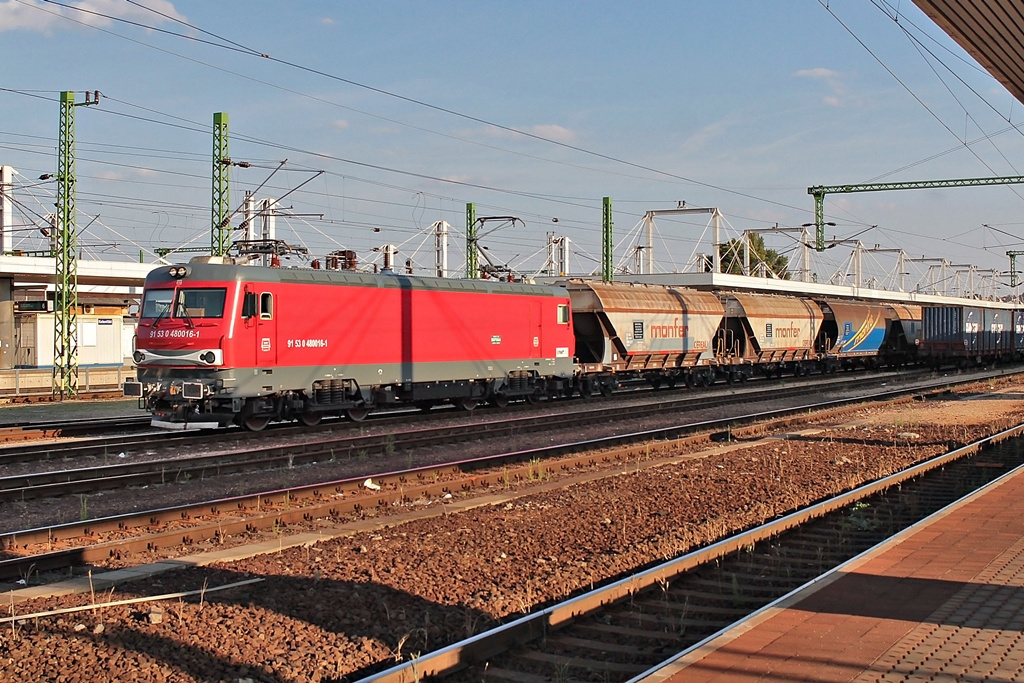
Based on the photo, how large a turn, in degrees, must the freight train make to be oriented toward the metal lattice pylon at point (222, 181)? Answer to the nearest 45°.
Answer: approximately 90° to its right

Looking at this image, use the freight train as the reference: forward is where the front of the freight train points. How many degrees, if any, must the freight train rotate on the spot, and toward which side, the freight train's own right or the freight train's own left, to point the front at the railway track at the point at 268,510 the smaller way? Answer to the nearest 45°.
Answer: approximately 45° to the freight train's own left

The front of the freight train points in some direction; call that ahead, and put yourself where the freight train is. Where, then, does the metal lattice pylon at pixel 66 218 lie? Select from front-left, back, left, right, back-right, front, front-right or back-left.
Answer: right

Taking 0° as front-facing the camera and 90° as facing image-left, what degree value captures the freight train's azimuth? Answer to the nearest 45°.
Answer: approximately 45°

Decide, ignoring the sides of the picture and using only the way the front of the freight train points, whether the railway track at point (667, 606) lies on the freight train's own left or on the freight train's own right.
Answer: on the freight train's own left

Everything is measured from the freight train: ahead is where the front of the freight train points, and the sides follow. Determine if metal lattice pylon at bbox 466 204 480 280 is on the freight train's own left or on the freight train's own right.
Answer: on the freight train's own right
